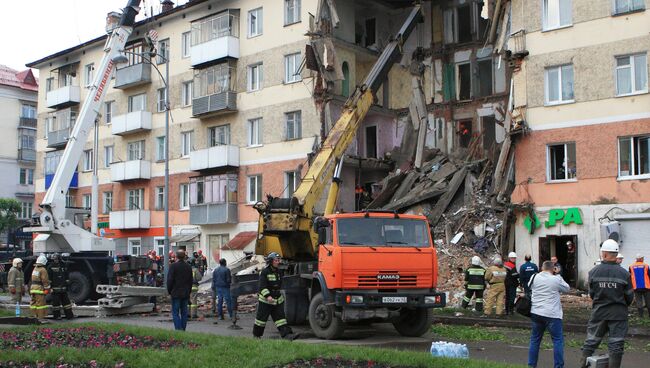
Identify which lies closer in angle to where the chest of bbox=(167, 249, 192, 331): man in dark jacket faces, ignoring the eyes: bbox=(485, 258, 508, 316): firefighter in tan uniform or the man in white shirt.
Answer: the firefighter in tan uniform

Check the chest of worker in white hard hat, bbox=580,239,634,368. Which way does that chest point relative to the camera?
away from the camera

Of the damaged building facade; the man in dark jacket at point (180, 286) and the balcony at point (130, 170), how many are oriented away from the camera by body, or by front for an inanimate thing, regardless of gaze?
1

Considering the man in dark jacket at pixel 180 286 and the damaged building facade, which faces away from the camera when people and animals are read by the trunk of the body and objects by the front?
the man in dark jacket

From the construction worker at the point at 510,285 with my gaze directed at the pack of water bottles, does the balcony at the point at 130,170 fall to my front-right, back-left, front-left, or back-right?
back-right

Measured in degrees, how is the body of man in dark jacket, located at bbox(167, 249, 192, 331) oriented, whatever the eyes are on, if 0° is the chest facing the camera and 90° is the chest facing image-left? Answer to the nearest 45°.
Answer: approximately 180°

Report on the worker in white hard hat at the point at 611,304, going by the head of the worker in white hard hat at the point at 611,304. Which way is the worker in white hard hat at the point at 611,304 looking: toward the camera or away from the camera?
away from the camera

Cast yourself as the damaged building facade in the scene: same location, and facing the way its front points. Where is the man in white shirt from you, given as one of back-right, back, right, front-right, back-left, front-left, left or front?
front-left
